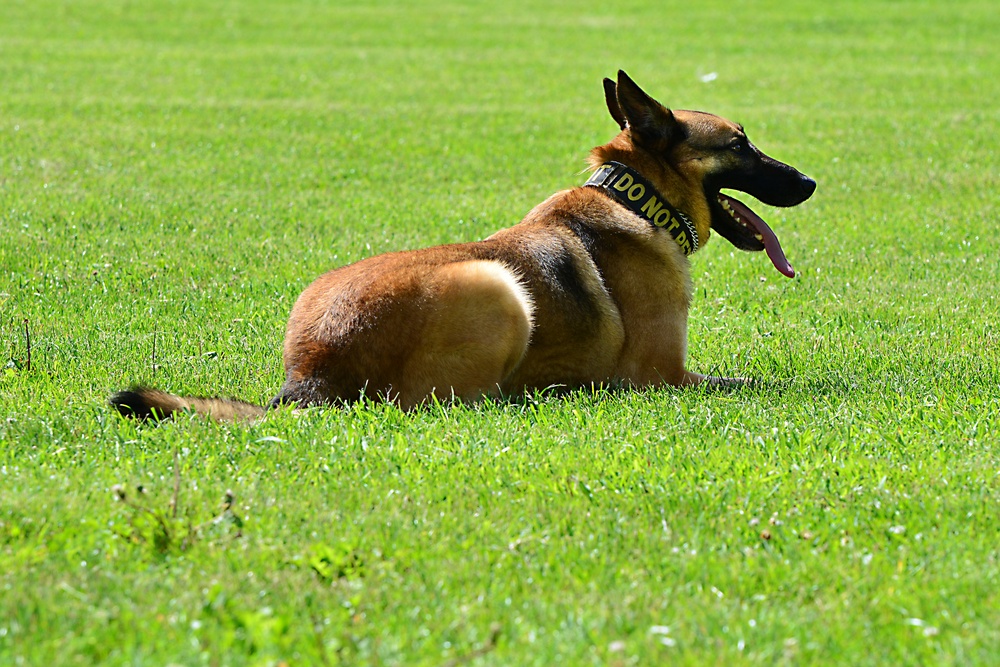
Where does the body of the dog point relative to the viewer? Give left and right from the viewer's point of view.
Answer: facing to the right of the viewer
